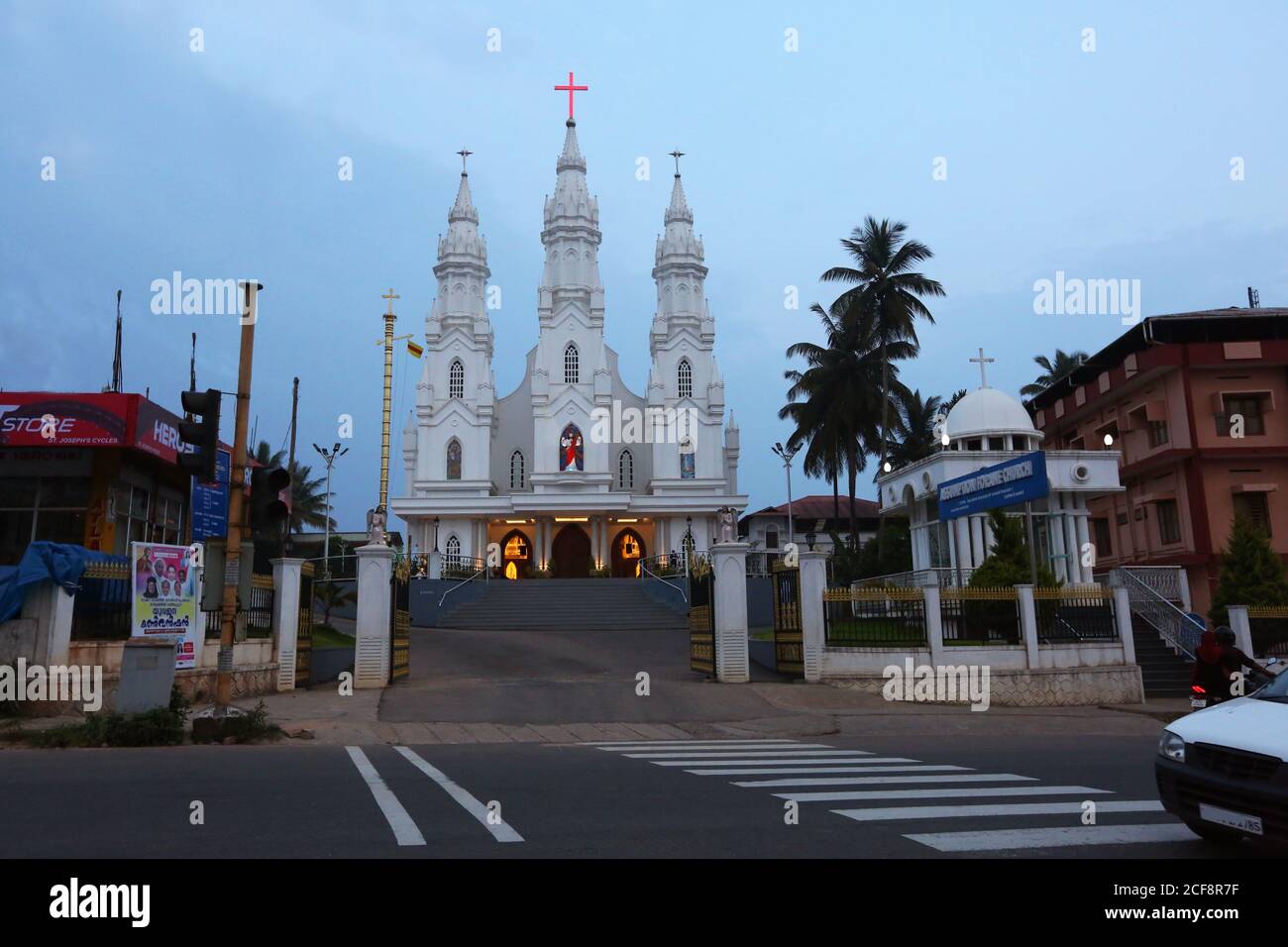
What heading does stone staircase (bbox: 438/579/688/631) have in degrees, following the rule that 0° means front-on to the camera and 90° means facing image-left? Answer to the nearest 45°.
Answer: approximately 0°

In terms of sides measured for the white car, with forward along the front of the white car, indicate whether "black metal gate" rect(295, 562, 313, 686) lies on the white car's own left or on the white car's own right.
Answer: on the white car's own right

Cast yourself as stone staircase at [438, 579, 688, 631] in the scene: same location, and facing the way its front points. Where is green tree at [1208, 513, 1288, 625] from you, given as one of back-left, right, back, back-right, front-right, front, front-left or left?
front-left

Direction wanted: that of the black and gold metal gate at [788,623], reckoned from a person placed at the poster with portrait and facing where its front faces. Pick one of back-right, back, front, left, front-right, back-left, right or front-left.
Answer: left

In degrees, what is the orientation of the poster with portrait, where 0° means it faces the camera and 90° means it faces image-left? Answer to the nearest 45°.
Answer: approximately 0°

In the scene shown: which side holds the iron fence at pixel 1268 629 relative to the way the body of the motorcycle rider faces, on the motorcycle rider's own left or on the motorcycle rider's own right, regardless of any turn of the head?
on the motorcycle rider's own left

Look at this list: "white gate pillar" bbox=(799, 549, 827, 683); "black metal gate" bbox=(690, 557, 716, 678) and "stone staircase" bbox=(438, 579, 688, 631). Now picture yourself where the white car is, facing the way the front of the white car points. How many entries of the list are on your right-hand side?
3

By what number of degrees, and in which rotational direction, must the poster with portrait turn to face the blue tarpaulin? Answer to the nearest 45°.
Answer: approximately 45° to its right
